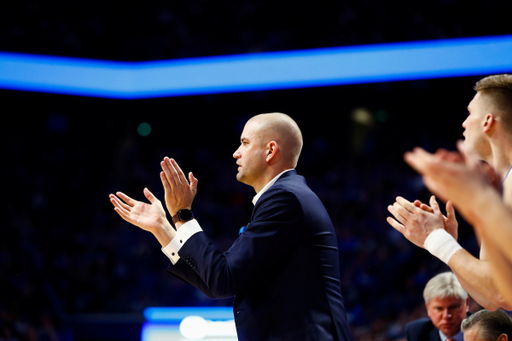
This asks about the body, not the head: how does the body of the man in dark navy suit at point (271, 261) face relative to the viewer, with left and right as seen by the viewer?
facing to the left of the viewer

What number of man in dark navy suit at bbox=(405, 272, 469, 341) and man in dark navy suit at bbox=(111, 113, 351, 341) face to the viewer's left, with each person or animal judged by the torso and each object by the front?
1

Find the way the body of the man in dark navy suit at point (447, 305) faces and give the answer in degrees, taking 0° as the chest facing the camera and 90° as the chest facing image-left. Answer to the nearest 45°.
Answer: approximately 0°

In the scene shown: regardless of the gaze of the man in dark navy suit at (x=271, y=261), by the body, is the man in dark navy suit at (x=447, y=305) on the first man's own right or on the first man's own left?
on the first man's own right

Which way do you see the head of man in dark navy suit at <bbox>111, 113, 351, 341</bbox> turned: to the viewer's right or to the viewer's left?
to the viewer's left

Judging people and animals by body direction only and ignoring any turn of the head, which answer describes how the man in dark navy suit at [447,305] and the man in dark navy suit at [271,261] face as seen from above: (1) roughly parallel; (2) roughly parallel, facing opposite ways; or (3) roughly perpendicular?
roughly perpendicular
